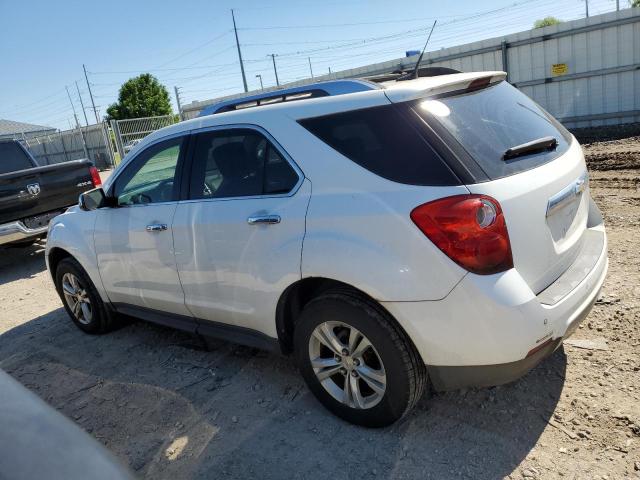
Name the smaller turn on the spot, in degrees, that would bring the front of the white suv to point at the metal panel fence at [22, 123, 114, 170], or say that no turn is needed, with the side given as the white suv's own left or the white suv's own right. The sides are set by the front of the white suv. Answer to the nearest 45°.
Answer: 0° — it already faces it

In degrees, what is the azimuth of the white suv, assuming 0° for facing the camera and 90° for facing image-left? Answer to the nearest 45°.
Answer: approximately 135°
